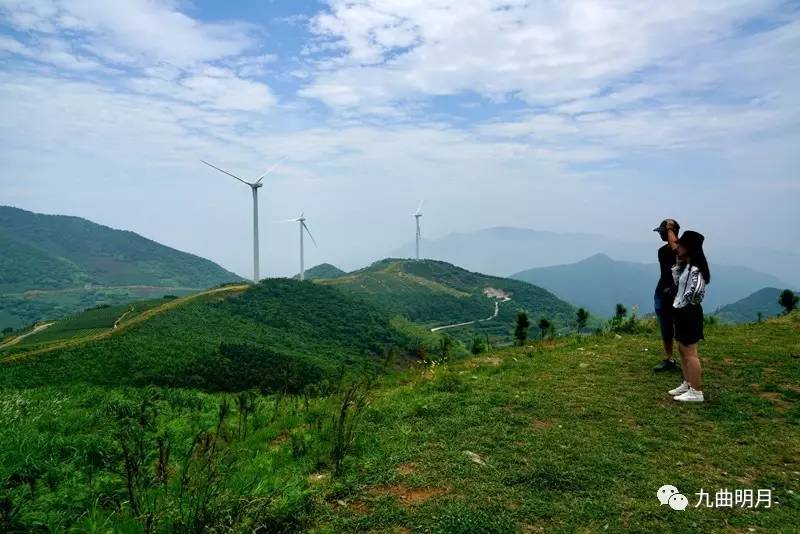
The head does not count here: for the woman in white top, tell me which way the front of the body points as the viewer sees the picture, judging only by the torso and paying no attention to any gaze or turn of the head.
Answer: to the viewer's left

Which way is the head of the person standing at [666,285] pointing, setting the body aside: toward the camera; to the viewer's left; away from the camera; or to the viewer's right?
to the viewer's left

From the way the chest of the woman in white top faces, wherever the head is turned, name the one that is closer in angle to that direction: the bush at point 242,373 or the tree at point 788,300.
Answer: the bush

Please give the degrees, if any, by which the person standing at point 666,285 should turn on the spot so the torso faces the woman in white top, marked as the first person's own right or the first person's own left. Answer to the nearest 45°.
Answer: approximately 90° to the first person's own left
